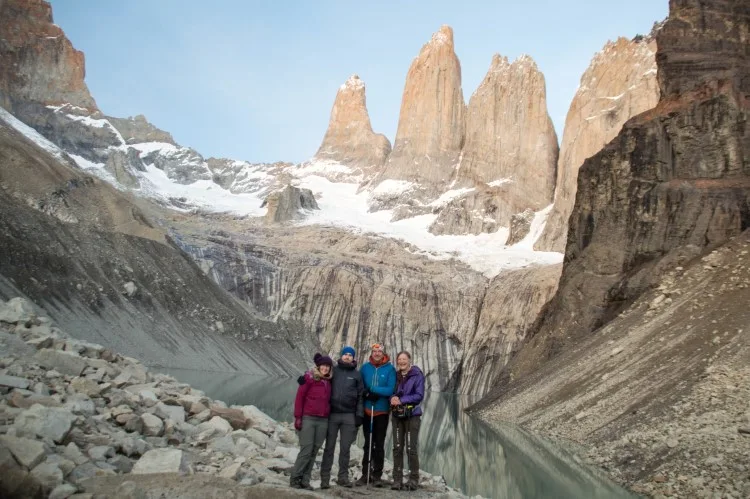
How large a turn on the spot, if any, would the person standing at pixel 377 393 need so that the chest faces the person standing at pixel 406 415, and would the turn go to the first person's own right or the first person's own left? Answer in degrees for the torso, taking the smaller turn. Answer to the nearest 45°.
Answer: approximately 135° to the first person's own left

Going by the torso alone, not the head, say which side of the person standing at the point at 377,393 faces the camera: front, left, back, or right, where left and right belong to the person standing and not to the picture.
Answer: front

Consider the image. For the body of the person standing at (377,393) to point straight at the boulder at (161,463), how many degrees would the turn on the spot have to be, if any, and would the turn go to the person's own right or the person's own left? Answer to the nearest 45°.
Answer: approximately 45° to the person's own right

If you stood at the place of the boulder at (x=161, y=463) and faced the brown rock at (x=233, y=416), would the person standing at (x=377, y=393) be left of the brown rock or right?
right

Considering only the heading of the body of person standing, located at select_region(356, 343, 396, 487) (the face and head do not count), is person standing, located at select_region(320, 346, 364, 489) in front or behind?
in front

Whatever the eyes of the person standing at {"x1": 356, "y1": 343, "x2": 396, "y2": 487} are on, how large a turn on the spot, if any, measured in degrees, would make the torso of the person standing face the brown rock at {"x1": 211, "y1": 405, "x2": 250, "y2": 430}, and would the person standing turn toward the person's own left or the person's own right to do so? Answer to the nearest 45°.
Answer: approximately 135° to the person's own right

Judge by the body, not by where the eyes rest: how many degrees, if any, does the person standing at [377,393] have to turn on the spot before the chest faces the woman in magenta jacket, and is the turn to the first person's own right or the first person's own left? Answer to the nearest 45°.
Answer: approximately 45° to the first person's own right

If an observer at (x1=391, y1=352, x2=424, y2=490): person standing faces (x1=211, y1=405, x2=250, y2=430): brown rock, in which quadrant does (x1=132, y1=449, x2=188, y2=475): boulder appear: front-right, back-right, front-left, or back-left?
front-left

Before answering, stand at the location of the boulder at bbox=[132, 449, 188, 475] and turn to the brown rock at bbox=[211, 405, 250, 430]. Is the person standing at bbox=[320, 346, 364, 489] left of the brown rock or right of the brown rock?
right

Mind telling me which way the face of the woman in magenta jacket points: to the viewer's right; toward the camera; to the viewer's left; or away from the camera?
toward the camera

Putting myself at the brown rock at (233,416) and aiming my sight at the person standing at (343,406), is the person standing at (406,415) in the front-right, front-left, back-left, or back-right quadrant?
front-left
